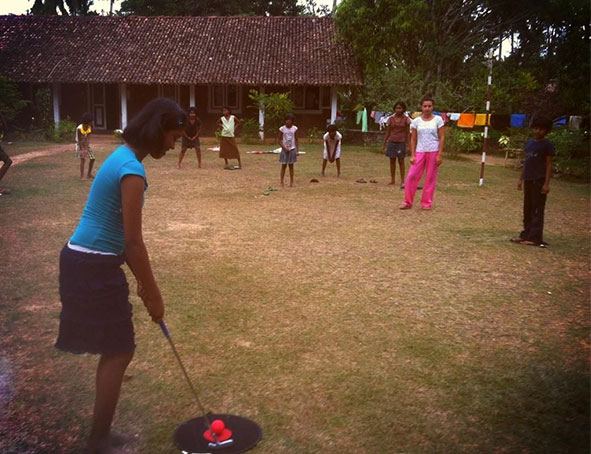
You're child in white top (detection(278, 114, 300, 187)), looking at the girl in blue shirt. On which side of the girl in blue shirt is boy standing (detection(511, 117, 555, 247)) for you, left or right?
left

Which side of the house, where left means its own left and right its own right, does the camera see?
front

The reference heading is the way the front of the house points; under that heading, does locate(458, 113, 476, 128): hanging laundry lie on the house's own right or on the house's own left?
on the house's own left

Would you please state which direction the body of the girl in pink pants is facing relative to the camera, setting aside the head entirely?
toward the camera

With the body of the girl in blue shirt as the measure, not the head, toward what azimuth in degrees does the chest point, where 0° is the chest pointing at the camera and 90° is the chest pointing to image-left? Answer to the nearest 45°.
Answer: approximately 270°

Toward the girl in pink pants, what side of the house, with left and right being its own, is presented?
front

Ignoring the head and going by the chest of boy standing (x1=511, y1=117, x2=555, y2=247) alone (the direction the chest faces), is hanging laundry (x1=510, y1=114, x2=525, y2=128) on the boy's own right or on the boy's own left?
on the boy's own right

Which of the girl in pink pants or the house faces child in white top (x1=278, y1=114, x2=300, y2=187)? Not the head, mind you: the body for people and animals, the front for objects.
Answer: the house

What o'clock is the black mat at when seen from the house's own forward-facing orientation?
The black mat is roughly at 12 o'clock from the house.

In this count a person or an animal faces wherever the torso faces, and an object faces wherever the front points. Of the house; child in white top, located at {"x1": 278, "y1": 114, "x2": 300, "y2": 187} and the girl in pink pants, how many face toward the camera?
3
